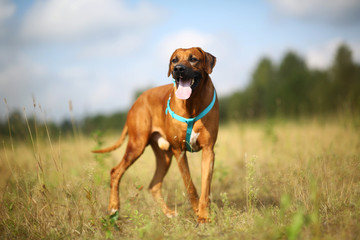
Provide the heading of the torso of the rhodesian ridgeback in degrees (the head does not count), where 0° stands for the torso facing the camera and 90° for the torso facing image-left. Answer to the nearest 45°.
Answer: approximately 315°
